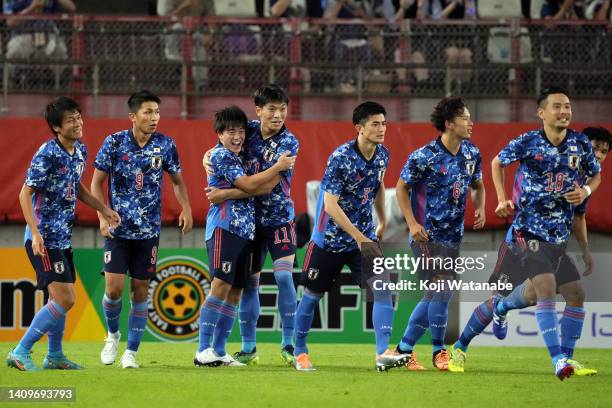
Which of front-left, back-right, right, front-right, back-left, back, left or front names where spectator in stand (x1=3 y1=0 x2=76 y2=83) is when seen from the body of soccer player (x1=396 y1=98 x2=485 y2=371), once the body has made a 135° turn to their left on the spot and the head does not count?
front-left

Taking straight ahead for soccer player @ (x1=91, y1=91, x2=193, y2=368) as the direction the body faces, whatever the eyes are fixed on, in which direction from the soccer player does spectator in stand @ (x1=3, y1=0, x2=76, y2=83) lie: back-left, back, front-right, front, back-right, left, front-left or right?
back

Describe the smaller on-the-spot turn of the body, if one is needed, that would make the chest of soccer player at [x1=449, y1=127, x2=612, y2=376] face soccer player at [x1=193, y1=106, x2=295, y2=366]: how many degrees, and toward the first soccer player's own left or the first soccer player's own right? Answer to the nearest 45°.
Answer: approximately 135° to the first soccer player's own right

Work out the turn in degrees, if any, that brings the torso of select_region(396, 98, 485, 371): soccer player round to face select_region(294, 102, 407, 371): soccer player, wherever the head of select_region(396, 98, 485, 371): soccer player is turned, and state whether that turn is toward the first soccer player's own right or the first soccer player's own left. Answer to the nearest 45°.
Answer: approximately 90° to the first soccer player's own right

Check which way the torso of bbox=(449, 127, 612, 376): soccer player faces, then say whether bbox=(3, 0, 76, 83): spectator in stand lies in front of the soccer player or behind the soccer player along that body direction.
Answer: behind

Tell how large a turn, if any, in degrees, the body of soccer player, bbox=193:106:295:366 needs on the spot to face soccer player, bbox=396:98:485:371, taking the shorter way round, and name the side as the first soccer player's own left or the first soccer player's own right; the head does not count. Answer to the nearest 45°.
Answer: approximately 45° to the first soccer player's own left

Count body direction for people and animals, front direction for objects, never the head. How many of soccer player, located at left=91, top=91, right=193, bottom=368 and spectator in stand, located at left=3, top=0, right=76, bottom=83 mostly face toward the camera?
2

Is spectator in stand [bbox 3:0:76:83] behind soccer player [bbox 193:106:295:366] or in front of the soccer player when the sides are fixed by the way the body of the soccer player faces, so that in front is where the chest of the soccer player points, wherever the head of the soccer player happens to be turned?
behind

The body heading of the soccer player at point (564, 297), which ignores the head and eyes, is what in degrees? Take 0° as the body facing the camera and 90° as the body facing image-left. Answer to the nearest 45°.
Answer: approximately 315°

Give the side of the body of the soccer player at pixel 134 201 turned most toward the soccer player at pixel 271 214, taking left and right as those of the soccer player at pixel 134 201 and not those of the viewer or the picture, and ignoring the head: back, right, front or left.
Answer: left

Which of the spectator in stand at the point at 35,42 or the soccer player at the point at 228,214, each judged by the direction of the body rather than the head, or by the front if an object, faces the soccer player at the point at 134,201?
the spectator in stand
